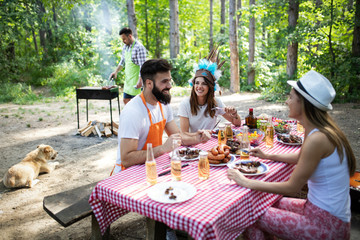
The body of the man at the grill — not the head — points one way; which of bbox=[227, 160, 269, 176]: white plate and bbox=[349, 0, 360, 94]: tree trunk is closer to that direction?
the white plate

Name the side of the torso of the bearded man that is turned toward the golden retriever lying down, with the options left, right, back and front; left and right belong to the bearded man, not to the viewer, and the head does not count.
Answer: back

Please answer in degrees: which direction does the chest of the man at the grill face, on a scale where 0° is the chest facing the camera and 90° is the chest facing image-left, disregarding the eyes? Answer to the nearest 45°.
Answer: approximately 45°

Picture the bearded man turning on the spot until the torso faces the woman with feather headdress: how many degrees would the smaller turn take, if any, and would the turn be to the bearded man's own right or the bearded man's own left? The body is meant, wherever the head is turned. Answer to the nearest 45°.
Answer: approximately 90° to the bearded man's own left

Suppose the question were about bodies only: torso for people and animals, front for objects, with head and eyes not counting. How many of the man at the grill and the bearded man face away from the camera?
0

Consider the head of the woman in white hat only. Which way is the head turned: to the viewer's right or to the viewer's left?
to the viewer's left

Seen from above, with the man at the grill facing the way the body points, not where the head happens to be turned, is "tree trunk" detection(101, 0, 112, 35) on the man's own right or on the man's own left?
on the man's own right

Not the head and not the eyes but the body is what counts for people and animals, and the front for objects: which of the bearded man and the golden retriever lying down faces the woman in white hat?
the bearded man

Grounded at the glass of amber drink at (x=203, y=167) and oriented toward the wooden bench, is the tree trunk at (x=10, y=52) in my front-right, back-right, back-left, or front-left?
front-right

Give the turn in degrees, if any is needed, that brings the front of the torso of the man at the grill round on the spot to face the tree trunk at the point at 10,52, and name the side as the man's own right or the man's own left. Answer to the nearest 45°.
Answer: approximately 90° to the man's own right

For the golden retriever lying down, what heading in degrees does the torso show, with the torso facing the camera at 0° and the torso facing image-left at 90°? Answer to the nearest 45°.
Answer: approximately 225°
